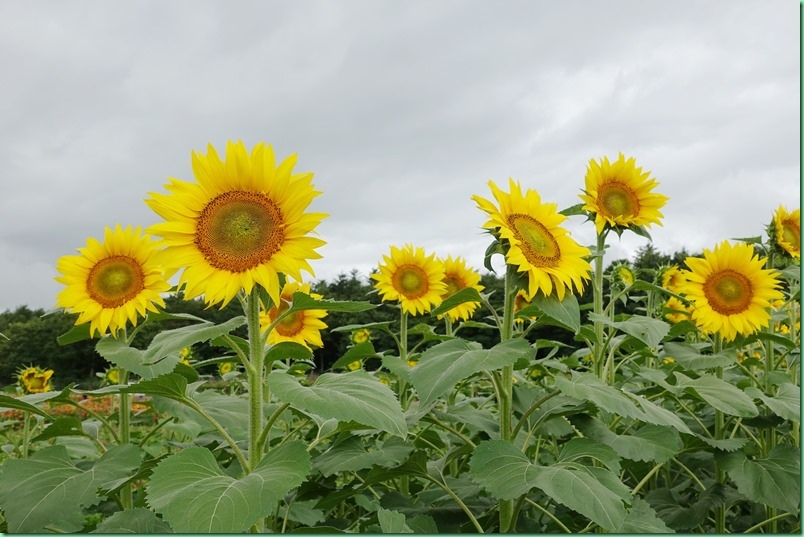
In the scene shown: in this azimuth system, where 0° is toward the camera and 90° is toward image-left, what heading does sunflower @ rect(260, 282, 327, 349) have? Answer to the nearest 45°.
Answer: approximately 0°

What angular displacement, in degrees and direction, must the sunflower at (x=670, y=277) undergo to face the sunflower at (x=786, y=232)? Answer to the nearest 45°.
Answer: approximately 45° to its left

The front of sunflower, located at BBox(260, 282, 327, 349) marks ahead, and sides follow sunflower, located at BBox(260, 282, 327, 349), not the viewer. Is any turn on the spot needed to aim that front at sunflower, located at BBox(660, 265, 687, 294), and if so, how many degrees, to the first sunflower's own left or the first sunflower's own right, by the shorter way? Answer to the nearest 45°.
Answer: approximately 135° to the first sunflower's own left

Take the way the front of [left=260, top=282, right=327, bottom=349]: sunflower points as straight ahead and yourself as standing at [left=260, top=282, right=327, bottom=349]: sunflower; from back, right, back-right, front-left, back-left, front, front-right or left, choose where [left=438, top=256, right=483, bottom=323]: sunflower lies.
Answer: back-left

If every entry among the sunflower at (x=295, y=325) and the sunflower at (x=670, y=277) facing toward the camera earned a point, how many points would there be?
2

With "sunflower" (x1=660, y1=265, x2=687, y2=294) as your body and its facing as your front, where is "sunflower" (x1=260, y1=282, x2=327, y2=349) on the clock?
"sunflower" (x1=260, y1=282, x2=327, y2=349) is roughly at 1 o'clock from "sunflower" (x1=660, y1=265, x2=687, y2=294).

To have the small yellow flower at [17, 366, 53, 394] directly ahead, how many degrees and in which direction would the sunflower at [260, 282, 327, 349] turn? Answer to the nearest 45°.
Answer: approximately 135° to its right

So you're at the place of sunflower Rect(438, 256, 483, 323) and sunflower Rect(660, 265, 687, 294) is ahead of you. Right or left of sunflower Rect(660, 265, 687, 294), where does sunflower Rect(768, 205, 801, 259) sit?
right

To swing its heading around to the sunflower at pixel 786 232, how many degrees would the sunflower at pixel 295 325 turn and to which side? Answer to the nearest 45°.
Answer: approximately 90° to its left
